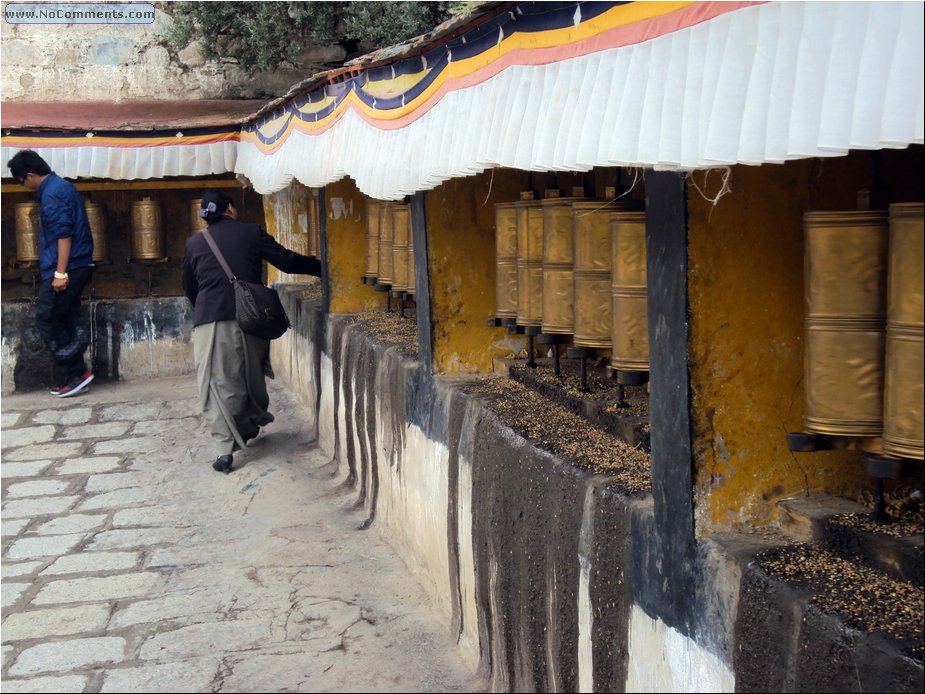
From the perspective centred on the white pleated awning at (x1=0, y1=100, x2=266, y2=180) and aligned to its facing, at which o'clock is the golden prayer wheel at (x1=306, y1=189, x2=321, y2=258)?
The golden prayer wheel is roughly at 10 o'clock from the white pleated awning.

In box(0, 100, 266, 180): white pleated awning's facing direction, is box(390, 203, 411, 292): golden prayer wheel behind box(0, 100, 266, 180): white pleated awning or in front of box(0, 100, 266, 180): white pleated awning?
in front

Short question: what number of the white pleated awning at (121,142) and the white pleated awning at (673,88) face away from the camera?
0

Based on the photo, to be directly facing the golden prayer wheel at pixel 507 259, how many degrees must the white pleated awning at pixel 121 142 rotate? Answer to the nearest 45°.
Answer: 0° — it already faces it

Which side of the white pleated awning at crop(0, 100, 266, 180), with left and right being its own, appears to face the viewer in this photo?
front

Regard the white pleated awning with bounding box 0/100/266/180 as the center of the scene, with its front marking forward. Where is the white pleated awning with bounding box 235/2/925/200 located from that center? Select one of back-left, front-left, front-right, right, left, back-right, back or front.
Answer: front

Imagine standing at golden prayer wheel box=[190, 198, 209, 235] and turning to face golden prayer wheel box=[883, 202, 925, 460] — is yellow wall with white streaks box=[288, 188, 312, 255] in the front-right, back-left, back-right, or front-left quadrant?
front-left

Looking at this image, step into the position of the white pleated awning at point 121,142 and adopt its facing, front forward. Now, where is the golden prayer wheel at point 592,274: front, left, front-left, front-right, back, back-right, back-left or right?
front

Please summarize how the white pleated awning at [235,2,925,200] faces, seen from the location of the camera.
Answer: facing the viewer and to the left of the viewer

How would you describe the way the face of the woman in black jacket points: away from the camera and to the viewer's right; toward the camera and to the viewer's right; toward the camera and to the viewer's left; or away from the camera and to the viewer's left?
away from the camera and to the viewer's right

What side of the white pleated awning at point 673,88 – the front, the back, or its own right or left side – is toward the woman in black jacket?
right

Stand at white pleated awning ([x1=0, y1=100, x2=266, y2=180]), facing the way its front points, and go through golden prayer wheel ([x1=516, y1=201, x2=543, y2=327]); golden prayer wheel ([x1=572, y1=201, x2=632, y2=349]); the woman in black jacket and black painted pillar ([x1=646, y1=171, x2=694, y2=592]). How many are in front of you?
4

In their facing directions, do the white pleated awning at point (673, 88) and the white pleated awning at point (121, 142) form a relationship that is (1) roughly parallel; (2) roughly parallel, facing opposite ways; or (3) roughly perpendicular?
roughly perpendicular
